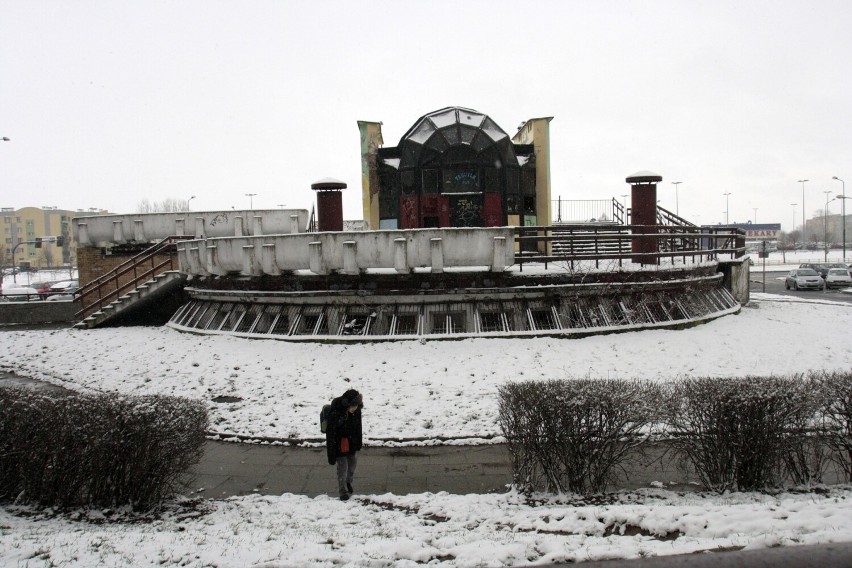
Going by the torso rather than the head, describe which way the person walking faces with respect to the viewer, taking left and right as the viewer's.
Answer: facing the viewer and to the right of the viewer

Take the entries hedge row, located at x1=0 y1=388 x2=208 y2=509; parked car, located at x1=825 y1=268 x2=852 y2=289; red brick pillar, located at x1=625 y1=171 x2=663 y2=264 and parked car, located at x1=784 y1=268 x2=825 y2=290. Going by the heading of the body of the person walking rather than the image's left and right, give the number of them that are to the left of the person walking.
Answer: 3

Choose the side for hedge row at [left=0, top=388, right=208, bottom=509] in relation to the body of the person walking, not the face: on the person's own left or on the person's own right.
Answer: on the person's own right

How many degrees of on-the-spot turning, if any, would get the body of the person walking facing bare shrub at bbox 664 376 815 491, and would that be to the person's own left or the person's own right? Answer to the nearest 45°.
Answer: approximately 45° to the person's own left

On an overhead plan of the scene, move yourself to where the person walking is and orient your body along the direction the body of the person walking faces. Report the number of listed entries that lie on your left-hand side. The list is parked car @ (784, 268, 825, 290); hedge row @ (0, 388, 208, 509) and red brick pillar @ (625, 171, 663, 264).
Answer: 2
